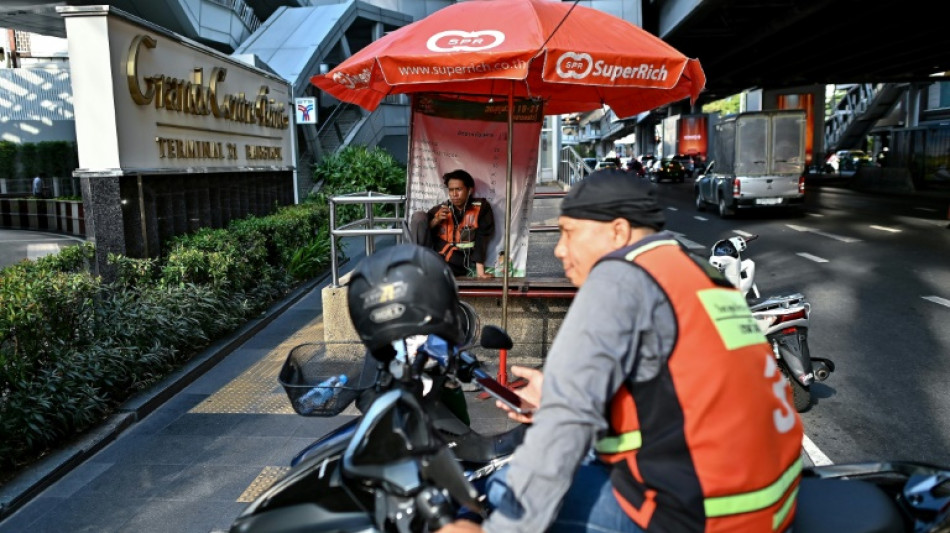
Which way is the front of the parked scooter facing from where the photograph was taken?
facing away from the viewer and to the left of the viewer

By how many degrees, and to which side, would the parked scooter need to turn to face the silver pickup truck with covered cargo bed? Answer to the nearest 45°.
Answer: approximately 45° to its right

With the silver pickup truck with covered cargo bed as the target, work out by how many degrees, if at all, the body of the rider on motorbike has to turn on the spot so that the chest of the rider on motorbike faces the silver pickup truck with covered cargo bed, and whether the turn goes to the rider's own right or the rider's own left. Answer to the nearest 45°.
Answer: approximately 45° to the rider's own right

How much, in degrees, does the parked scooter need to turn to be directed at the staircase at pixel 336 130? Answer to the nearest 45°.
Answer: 0° — it already faces it

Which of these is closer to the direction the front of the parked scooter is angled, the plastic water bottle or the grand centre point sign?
the grand centre point sign

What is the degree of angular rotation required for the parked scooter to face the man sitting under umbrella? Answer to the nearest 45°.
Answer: approximately 45° to its left

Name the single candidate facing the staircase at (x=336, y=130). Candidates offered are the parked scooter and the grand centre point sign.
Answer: the parked scooter

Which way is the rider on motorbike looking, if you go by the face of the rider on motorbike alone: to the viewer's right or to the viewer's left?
to the viewer's left

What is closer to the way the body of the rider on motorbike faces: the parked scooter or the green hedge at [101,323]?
the green hedge

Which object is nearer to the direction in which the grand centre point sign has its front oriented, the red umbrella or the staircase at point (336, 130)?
the red umbrella

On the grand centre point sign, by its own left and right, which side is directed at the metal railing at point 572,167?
left

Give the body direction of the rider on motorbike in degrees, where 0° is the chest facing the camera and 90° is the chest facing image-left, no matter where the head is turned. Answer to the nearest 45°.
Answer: approximately 135°

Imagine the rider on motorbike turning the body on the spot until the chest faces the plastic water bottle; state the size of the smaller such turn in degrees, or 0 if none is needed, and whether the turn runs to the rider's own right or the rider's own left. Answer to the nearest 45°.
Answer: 0° — they already face it

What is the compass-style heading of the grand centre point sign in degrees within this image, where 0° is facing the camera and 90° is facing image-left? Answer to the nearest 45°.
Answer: approximately 315°
